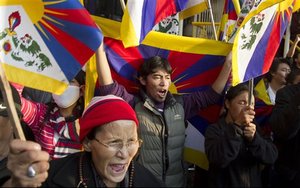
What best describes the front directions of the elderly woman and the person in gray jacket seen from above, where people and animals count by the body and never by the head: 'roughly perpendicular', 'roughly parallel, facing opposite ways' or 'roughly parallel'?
roughly parallel

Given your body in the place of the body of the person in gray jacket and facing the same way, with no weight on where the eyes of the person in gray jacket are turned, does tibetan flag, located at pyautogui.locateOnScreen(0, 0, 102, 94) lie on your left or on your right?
on your right

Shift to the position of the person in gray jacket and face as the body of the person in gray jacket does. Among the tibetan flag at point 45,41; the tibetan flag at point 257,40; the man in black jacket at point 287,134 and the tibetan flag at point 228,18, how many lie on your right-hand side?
1

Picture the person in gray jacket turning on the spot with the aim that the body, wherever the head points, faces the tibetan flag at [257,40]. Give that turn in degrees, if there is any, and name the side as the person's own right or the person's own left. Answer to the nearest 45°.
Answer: approximately 45° to the person's own left

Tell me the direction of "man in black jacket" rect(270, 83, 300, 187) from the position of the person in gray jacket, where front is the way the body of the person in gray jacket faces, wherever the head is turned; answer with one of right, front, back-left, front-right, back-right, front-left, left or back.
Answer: front-left

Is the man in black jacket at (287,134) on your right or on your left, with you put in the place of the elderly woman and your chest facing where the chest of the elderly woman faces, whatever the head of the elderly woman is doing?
on your left

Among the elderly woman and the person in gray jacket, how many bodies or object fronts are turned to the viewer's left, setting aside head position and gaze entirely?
0

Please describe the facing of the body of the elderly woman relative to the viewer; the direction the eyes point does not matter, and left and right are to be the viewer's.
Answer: facing the viewer and to the right of the viewer

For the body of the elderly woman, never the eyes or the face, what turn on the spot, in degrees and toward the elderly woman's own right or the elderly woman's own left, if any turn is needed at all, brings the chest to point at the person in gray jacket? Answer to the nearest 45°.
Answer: approximately 90° to the elderly woman's own left

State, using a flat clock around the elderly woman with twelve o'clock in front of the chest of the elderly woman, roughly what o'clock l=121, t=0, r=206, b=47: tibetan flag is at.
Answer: The tibetan flag is roughly at 8 o'clock from the elderly woman.
